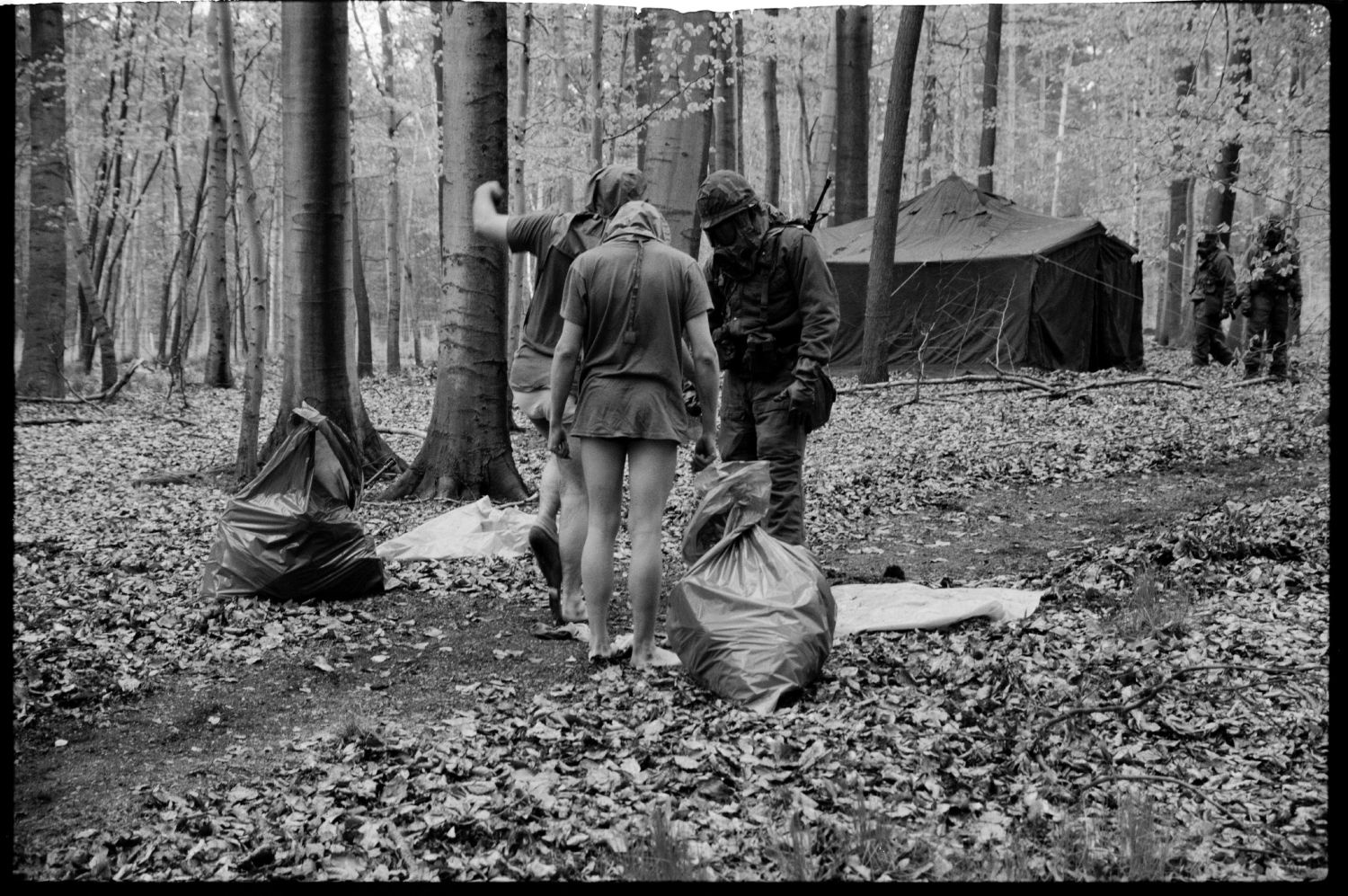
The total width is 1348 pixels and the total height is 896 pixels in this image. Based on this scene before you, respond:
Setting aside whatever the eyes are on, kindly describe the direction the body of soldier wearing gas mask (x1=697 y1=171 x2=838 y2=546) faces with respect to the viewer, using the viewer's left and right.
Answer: facing the viewer and to the left of the viewer

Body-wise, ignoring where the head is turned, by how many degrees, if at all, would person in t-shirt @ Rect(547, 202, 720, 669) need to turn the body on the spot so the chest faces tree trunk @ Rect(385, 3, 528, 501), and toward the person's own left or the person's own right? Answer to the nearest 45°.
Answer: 0° — they already face it

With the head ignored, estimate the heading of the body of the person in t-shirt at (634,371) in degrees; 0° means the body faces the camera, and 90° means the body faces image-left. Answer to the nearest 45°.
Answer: approximately 180°

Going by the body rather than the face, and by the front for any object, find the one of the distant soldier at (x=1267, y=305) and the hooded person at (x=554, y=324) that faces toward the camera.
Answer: the distant soldier

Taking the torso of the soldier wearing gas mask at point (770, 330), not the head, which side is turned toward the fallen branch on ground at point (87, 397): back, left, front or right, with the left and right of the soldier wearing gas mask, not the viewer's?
right

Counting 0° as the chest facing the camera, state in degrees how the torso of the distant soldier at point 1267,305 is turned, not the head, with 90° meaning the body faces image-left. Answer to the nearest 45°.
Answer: approximately 0°

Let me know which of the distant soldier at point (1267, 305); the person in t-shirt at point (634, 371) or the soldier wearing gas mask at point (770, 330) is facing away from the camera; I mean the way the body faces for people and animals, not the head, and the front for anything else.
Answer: the person in t-shirt

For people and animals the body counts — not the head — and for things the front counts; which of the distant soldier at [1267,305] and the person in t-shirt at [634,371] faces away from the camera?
the person in t-shirt

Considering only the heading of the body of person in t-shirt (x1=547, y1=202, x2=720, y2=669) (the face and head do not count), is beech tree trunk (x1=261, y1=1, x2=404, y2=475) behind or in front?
in front

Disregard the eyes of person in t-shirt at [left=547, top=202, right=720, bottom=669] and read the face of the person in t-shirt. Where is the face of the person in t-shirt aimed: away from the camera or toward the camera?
away from the camera

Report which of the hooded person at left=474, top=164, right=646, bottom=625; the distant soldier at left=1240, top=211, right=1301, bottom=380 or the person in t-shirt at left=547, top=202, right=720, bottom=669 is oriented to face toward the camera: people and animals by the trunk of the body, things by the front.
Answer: the distant soldier

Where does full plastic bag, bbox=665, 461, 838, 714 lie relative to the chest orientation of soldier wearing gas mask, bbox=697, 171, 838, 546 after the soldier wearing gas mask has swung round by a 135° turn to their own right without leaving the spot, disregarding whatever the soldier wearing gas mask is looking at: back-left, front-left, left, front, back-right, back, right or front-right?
back

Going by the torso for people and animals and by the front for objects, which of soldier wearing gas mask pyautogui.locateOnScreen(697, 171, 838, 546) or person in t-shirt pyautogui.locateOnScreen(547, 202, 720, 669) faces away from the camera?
the person in t-shirt

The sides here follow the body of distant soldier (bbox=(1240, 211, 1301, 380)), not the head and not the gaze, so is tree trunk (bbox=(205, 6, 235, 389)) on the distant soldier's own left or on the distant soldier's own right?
on the distant soldier's own right

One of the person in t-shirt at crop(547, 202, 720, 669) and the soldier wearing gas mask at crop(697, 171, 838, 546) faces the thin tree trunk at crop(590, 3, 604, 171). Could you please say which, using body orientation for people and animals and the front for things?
the person in t-shirt

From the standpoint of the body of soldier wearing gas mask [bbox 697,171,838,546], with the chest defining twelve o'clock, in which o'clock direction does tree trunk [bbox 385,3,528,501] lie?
The tree trunk is roughly at 3 o'clock from the soldier wearing gas mask.

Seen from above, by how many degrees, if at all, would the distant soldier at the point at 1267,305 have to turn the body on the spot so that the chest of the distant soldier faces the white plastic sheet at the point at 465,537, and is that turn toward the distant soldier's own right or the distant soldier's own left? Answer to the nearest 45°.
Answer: approximately 45° to the distant soldier's own right
